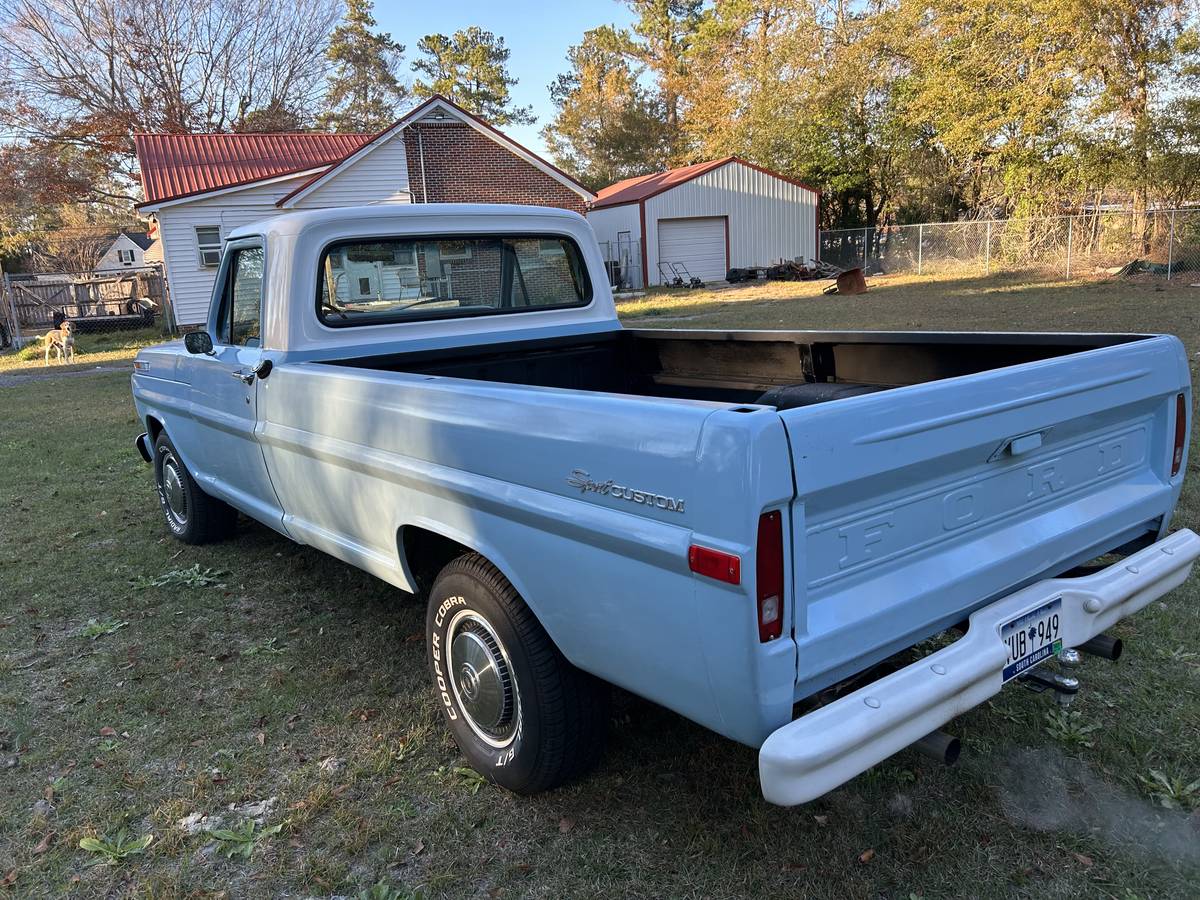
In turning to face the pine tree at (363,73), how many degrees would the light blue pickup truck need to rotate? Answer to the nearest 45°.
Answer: approximately 45° to its right

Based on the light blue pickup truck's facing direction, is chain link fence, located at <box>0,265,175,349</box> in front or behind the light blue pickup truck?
in front

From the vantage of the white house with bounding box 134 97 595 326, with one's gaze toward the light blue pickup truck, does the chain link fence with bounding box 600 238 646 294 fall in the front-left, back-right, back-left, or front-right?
back-left

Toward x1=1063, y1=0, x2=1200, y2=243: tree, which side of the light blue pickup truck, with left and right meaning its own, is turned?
right

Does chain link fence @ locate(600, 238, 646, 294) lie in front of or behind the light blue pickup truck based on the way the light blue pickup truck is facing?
in front

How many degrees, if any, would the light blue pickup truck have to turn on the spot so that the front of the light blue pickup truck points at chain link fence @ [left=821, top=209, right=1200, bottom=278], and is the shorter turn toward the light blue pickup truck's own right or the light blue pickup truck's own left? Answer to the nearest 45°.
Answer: approximately 90° to the light blue pickup truck's own right

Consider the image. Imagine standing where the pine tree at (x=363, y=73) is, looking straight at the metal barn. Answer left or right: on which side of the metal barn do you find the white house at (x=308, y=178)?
right

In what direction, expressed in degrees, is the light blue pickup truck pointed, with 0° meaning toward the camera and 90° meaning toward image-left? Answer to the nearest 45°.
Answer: approximately 135°

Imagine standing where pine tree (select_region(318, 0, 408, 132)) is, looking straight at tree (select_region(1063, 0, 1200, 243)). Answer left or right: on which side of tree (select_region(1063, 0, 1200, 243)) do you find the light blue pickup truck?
right

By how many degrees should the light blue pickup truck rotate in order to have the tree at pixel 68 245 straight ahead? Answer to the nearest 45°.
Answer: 0° — it already faces it

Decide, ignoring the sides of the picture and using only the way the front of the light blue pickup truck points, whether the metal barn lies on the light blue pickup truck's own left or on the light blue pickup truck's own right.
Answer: on the light blue pickup truck's own right

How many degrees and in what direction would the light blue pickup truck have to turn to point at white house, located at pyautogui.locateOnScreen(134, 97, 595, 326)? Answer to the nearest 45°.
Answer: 0° — it already faces it
